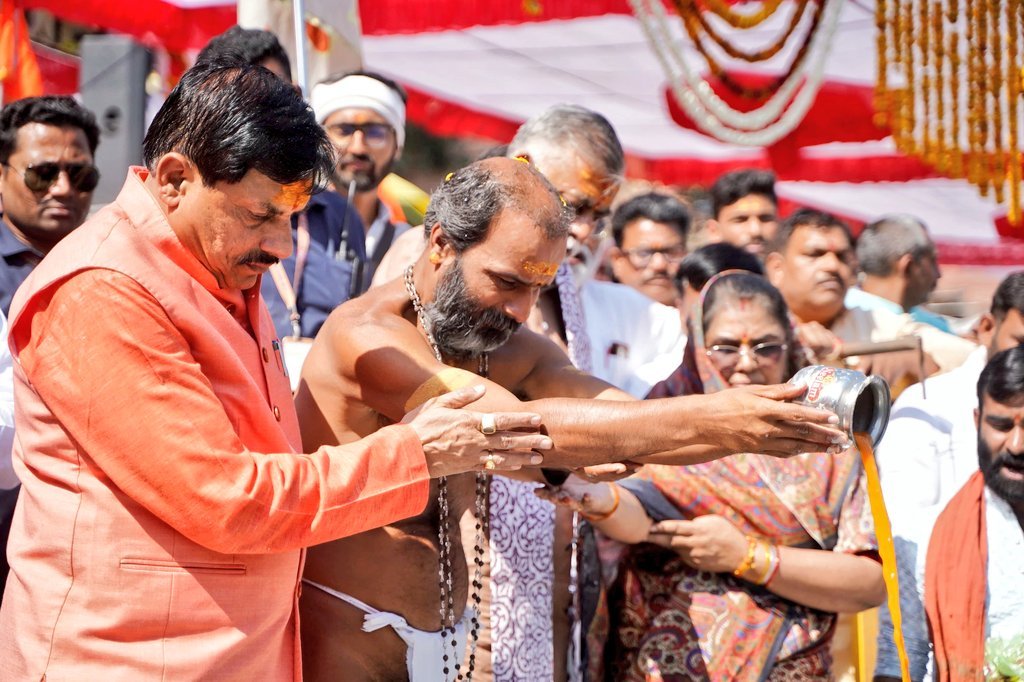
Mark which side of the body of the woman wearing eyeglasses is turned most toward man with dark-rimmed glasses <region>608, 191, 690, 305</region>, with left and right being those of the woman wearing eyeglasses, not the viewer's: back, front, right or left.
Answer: back

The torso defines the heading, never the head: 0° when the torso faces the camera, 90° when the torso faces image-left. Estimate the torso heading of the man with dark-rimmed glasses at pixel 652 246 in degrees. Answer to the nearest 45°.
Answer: approximately 315°

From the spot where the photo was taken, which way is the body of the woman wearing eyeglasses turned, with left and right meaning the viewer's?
facing the viewer

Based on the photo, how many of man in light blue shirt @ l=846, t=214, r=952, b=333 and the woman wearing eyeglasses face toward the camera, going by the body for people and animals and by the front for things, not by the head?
1

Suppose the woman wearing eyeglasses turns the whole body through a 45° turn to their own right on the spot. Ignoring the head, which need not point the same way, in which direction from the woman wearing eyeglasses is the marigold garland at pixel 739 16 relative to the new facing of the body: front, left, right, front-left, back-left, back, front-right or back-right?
back-right

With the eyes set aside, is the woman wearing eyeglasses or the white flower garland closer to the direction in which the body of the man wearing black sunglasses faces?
the woman wearing eyeglasses

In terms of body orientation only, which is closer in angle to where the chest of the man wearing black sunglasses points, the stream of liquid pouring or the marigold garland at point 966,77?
the stream of liquid pouring

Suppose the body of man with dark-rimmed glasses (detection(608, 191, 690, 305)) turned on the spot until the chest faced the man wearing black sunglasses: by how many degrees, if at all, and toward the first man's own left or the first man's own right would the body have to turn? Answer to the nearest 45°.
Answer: approximately 90° to the first man's own right

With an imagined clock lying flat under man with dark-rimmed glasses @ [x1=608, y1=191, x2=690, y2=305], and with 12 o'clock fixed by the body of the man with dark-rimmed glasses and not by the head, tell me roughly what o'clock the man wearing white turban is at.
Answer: The man wearing white turban is roughly at 3 o'clock from the man with dark-rimmed glasses.

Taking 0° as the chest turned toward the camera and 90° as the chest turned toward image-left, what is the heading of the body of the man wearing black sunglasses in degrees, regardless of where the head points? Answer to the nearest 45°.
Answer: approximately 315°

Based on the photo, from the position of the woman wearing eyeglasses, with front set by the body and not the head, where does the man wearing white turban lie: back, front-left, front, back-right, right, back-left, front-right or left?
back-right
